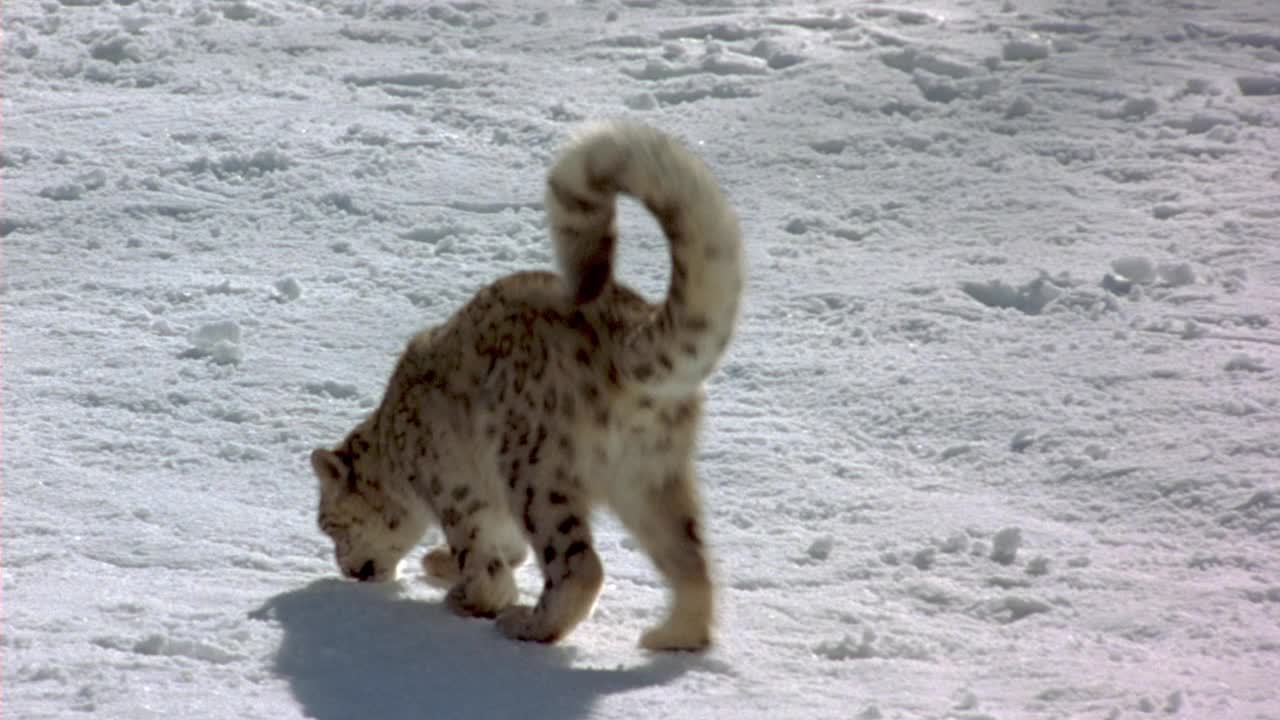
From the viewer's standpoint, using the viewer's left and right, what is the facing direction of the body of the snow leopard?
facing away from the viewer and to the left of the viewer
